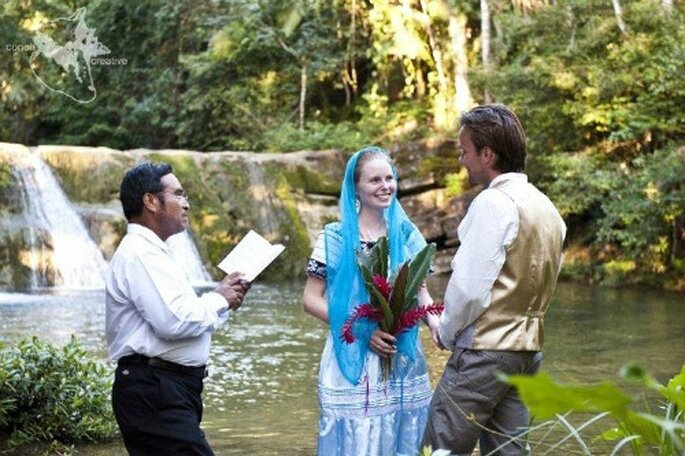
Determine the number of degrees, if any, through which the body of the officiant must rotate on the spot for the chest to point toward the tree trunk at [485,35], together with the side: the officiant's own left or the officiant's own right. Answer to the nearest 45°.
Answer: approximately 90° to the officiant's own left

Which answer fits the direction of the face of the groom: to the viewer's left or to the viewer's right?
to the viewer's left

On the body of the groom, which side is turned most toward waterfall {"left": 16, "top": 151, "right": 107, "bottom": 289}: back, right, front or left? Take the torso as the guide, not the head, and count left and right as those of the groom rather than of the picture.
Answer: front

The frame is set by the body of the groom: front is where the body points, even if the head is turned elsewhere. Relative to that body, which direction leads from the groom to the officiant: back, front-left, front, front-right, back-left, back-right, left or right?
front-left

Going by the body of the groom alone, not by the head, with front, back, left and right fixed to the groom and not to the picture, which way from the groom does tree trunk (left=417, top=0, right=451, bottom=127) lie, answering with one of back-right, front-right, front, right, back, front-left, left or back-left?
front-right

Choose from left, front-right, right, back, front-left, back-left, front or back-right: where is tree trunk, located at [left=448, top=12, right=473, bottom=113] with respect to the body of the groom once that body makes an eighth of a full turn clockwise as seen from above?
front

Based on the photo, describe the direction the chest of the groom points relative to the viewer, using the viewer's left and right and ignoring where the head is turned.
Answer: facing away from the viewer and to the left of the viewer

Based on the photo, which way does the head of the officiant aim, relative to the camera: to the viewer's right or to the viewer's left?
to the viewer's right

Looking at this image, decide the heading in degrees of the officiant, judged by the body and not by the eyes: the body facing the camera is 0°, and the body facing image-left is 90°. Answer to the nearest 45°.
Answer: approximately 270°

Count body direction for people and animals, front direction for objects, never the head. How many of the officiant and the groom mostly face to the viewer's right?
1

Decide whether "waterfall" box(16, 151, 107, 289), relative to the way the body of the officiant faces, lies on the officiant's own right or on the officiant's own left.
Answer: on the officiant's own left

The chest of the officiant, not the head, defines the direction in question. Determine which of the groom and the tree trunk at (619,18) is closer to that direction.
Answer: the groom

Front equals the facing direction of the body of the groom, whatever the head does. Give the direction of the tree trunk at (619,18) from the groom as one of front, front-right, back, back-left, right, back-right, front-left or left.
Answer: front-right

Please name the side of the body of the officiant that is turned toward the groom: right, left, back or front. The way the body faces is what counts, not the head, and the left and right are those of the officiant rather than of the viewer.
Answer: front
